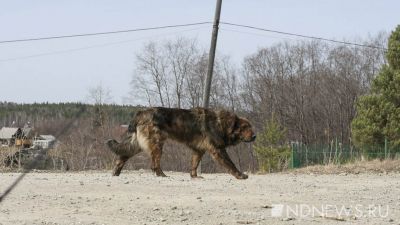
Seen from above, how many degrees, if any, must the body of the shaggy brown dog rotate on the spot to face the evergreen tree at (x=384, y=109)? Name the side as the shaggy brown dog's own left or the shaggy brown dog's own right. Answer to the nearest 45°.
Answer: approximately 45° to the shaggy brown dog's own left

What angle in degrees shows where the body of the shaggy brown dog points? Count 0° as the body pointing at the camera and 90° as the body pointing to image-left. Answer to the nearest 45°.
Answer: approximately 270°

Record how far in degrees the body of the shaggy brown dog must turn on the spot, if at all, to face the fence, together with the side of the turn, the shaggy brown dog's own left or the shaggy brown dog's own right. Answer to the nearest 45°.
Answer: approximately 45° to the shaggy brown dog's own left

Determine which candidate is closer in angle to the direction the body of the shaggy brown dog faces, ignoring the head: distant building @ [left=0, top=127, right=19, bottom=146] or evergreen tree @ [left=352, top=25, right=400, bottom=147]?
the evergreen tree
